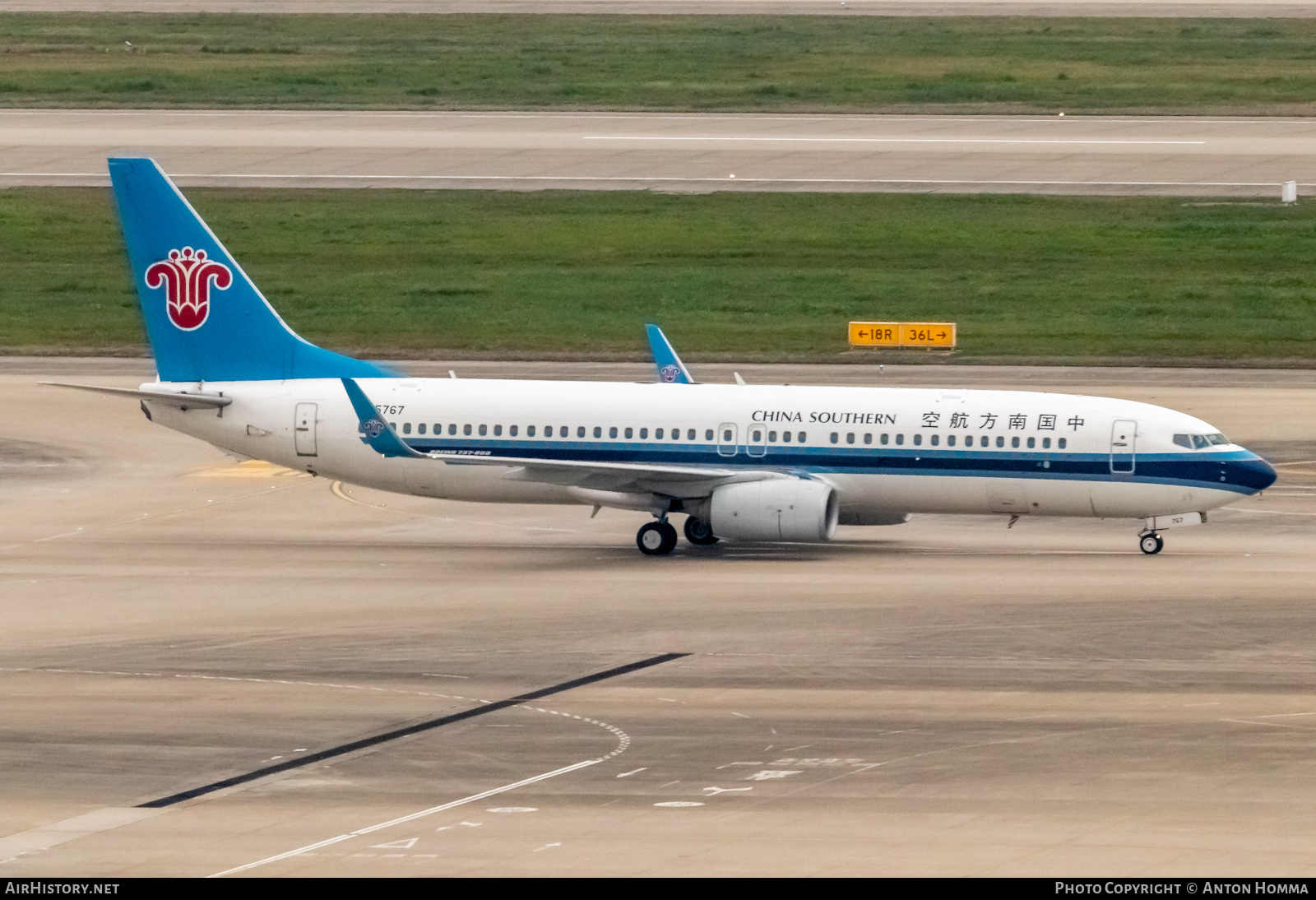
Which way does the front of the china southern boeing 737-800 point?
to the viewer's right
